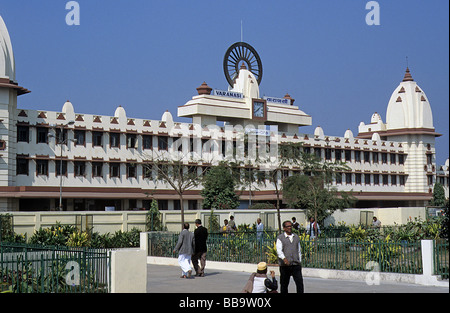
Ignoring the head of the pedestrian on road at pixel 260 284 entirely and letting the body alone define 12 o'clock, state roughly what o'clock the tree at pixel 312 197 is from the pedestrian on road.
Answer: The tree is roughly at 12 o'clock from the pedestrian on road.

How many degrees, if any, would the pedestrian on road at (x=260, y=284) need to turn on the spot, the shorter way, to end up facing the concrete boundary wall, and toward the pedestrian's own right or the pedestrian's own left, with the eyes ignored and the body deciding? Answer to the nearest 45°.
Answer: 0° — they already face it

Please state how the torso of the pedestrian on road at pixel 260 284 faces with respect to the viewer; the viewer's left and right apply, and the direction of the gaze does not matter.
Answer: facing away from the viewer

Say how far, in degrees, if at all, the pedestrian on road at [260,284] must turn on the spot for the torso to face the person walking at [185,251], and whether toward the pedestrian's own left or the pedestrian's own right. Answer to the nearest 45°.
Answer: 0° — they already face them

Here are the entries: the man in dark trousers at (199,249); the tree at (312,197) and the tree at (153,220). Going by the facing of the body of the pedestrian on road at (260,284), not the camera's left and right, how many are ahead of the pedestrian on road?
3

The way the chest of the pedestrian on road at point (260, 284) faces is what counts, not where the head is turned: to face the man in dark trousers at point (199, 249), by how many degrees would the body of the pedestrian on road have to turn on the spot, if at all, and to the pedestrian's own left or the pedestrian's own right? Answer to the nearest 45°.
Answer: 0° — they already face them

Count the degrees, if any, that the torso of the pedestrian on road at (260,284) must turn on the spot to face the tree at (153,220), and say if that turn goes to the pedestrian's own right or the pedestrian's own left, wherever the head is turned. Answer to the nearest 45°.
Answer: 0° — they already face it
